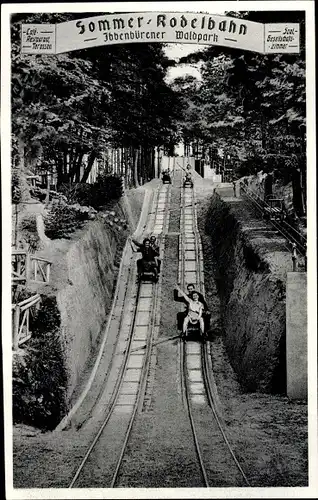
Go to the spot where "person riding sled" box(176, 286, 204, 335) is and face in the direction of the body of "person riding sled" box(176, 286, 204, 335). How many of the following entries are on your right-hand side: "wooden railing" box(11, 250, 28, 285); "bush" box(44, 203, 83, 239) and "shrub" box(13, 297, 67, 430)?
3

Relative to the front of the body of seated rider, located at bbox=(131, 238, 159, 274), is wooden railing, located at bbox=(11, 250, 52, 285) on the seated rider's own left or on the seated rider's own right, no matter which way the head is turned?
on the seated rider's own right

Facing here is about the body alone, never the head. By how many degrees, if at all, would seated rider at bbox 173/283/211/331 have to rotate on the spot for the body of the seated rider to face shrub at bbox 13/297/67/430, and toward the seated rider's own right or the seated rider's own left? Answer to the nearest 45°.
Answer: approximately 90° to the seated rider's own right

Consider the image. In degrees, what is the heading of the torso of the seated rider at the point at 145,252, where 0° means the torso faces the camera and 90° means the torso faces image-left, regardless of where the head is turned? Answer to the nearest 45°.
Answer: approximately 0°

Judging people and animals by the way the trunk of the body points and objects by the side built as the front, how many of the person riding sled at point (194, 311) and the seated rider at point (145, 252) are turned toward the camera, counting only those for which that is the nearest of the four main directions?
2

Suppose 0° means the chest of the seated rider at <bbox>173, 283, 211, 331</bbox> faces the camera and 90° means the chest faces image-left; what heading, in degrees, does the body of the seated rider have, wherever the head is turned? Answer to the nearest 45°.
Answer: approximately 0°
